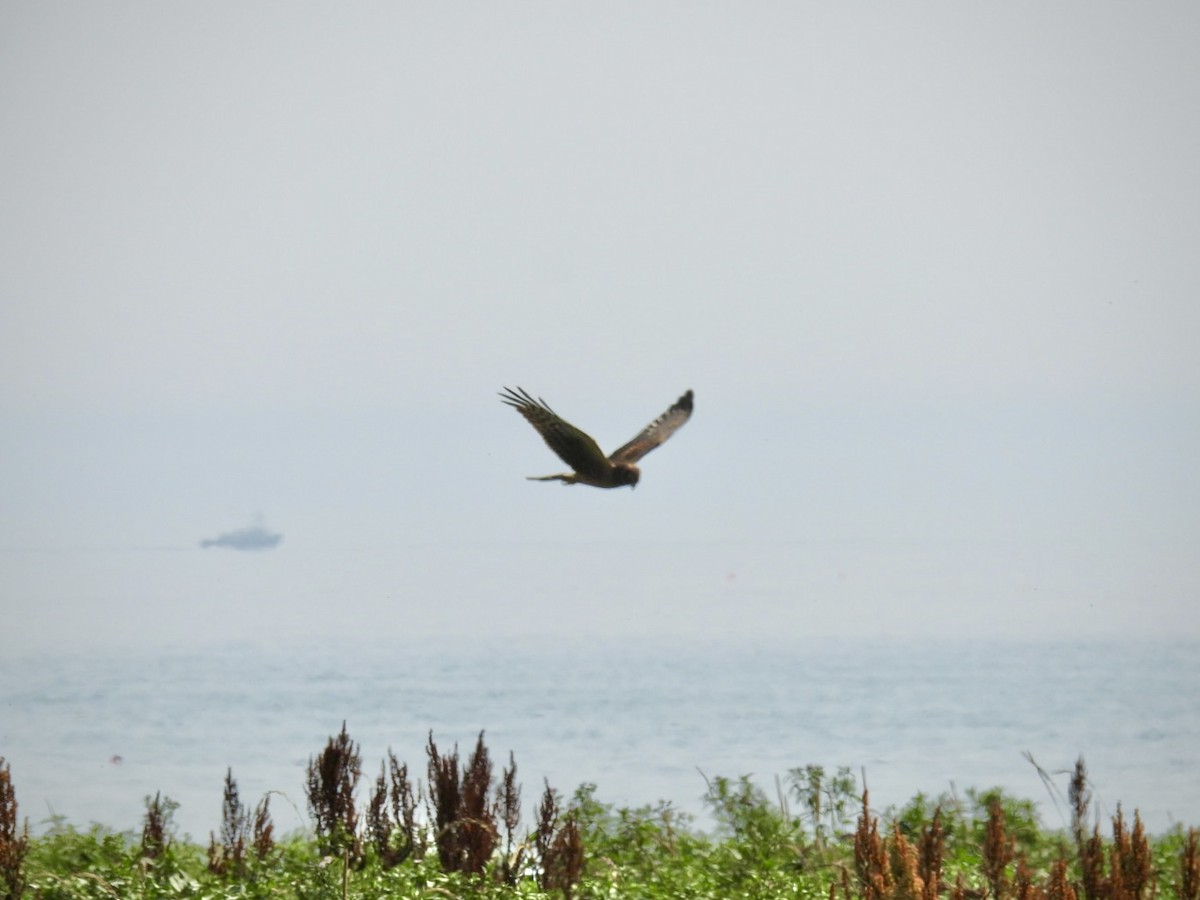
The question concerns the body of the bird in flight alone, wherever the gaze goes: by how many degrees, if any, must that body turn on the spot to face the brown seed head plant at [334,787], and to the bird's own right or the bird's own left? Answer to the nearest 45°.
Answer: approximately 90° to the bird's own right

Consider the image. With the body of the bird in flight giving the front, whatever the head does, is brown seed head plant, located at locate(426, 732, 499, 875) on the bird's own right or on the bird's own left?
on the bird's own right

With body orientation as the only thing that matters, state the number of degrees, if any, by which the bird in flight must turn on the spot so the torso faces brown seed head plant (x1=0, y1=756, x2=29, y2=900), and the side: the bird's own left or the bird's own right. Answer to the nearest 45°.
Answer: approximately 90° to the bird's own right

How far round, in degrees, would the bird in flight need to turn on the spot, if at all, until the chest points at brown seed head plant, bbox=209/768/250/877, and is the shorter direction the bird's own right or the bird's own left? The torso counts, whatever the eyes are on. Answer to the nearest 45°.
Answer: approximately 90° to the bird's own right

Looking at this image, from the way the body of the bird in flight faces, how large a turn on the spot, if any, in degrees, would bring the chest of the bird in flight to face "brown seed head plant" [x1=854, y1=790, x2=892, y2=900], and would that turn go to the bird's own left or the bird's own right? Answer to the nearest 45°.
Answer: approximately 45° to the bird's own right

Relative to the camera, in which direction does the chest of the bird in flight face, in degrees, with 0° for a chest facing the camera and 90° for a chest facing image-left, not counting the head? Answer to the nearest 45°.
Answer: approximately 315°

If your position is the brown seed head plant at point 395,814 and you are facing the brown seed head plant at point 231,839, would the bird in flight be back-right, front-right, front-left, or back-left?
back-right
